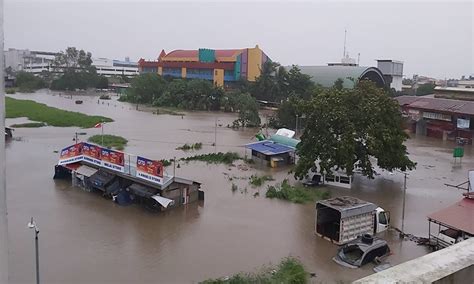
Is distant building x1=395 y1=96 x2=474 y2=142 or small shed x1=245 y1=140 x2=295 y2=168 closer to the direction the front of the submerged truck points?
the distant building

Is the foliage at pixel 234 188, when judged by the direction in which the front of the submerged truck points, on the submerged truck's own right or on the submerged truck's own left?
on the submerged truck's own left

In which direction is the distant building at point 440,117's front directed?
toward the camera

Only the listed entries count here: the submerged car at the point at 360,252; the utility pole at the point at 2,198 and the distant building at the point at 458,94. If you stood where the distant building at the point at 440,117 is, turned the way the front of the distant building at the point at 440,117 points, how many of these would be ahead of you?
2

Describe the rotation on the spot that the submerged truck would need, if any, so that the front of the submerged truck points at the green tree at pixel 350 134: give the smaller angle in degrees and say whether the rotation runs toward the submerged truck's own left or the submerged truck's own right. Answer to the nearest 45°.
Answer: approximately 45° to the submerged truck's own left

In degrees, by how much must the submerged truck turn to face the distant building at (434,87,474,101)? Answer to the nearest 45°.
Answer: approximately 45° to its left

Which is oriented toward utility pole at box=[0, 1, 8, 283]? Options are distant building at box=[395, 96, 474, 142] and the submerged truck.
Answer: the distant building

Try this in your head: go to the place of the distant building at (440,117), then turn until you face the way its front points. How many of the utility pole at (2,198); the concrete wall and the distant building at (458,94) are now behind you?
1

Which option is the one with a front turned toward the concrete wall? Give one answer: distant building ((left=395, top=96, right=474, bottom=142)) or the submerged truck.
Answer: the distant building

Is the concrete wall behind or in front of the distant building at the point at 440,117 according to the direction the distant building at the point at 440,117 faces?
in front

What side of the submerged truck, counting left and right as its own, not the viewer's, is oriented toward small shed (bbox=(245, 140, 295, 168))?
left

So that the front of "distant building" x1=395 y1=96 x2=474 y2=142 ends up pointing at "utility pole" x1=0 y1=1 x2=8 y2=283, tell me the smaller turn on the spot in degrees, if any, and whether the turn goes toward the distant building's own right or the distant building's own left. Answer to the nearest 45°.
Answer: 0° — it already faces it

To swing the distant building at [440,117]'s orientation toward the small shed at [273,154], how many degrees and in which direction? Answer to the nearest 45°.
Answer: approximately 45° to its right

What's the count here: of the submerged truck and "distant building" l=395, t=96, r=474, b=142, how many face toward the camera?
1

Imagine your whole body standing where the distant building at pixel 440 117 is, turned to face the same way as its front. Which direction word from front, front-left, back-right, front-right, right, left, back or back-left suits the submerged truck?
front

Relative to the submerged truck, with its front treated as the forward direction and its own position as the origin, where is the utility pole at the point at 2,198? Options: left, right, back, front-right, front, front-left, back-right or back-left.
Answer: back-right

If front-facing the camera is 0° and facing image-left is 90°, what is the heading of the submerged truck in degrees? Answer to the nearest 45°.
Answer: approximately 225°
